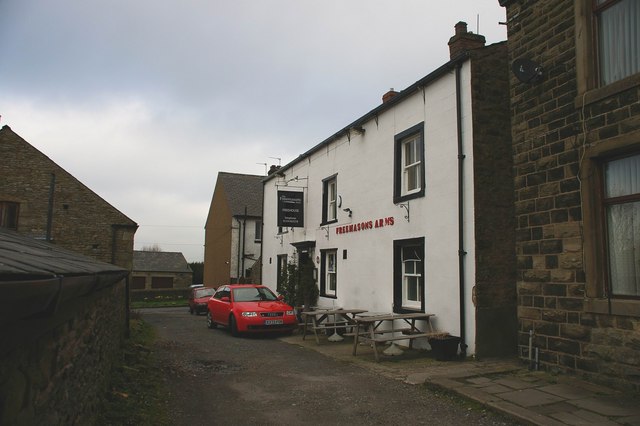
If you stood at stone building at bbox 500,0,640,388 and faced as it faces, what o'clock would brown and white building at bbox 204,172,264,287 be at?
brown and white building at bbox 204,172,264,287 is roughly at 3 o'clock from stone building at bbox 500,0,640,388.

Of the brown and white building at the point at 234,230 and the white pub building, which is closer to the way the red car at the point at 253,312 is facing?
the white pub building

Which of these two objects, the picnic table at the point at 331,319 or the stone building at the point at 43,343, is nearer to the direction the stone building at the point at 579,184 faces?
the stone building

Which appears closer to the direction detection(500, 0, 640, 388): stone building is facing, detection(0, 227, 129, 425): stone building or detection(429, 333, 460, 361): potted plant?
the stone building

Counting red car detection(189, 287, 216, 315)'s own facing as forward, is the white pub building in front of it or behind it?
in front

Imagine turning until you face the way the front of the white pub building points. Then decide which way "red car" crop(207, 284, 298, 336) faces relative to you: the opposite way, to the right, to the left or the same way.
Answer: to the left

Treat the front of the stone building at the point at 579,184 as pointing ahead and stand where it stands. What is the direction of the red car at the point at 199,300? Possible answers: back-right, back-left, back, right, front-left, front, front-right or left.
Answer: right

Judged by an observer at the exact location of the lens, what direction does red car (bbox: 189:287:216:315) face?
facing the viewer and to the right of the viewer

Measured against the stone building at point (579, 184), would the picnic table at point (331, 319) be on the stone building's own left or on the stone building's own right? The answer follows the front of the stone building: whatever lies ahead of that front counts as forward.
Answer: on the stone building's own right

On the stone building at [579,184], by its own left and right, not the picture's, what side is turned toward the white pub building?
right

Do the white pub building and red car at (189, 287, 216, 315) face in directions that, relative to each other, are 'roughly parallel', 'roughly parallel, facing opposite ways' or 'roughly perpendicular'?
roughly perpendicular

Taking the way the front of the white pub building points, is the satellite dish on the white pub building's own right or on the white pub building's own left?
on the white pub building's own left

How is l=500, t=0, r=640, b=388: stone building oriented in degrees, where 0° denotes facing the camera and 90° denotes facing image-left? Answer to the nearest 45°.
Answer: approximately 45°
